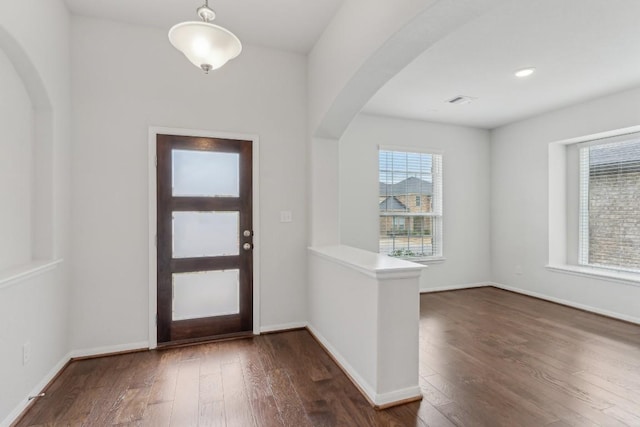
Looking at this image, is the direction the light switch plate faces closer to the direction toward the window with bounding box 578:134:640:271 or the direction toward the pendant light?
the pendant light

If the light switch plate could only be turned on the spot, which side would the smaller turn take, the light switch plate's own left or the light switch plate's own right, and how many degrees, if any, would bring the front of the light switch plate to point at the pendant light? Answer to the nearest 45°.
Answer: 0° — it already faces it

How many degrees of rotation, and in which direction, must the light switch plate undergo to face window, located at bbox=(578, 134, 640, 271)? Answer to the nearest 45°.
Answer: approximately 90° to its left

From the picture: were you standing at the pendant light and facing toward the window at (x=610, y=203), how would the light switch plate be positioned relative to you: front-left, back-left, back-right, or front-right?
front-left

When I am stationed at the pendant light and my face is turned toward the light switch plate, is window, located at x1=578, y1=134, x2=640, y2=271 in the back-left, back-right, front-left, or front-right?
front-right

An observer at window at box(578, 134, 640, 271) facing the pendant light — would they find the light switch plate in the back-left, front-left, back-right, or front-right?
front-right

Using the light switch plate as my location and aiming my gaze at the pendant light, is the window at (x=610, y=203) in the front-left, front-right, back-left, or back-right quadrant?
back-left

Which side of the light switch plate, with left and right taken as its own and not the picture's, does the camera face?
front
